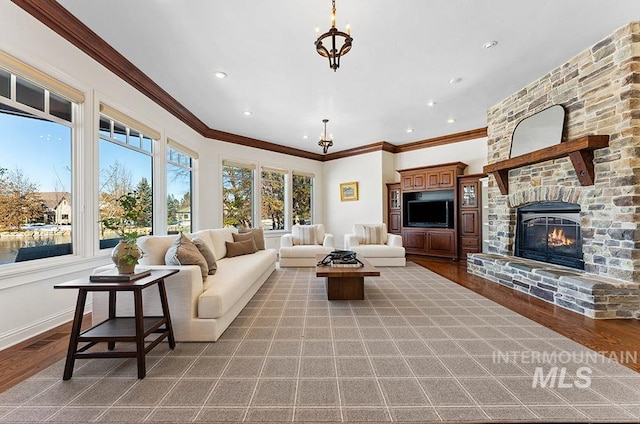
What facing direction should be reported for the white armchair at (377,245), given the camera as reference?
facing the viewer

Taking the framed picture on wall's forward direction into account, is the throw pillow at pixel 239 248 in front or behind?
in front

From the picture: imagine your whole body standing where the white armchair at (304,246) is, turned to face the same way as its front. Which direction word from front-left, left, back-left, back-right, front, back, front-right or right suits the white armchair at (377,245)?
left

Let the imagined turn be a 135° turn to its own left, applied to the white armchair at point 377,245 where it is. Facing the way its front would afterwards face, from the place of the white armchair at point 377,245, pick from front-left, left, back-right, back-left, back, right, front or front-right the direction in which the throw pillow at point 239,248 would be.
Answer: back

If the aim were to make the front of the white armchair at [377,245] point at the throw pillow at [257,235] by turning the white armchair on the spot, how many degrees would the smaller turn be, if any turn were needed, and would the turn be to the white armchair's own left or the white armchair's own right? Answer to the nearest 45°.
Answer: approximately 45° to the white armchair's own right

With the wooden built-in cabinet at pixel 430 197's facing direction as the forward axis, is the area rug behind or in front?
in front

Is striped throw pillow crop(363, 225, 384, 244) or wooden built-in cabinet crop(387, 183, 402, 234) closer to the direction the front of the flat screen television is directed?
the striped throw pillow

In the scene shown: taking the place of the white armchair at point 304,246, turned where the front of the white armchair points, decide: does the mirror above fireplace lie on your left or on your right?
on your left

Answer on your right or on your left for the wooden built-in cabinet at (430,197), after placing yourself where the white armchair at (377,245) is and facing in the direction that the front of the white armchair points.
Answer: on your left

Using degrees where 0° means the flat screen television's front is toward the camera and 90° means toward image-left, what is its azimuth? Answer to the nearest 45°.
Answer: approximately 45°

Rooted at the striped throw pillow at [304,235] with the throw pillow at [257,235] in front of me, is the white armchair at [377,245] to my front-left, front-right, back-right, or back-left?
back-left

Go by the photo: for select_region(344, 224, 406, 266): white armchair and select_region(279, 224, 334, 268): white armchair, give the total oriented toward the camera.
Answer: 2

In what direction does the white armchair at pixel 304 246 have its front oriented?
toward the camera

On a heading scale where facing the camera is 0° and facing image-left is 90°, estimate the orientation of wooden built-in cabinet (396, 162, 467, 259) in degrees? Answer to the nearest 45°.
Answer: approximately 45°
